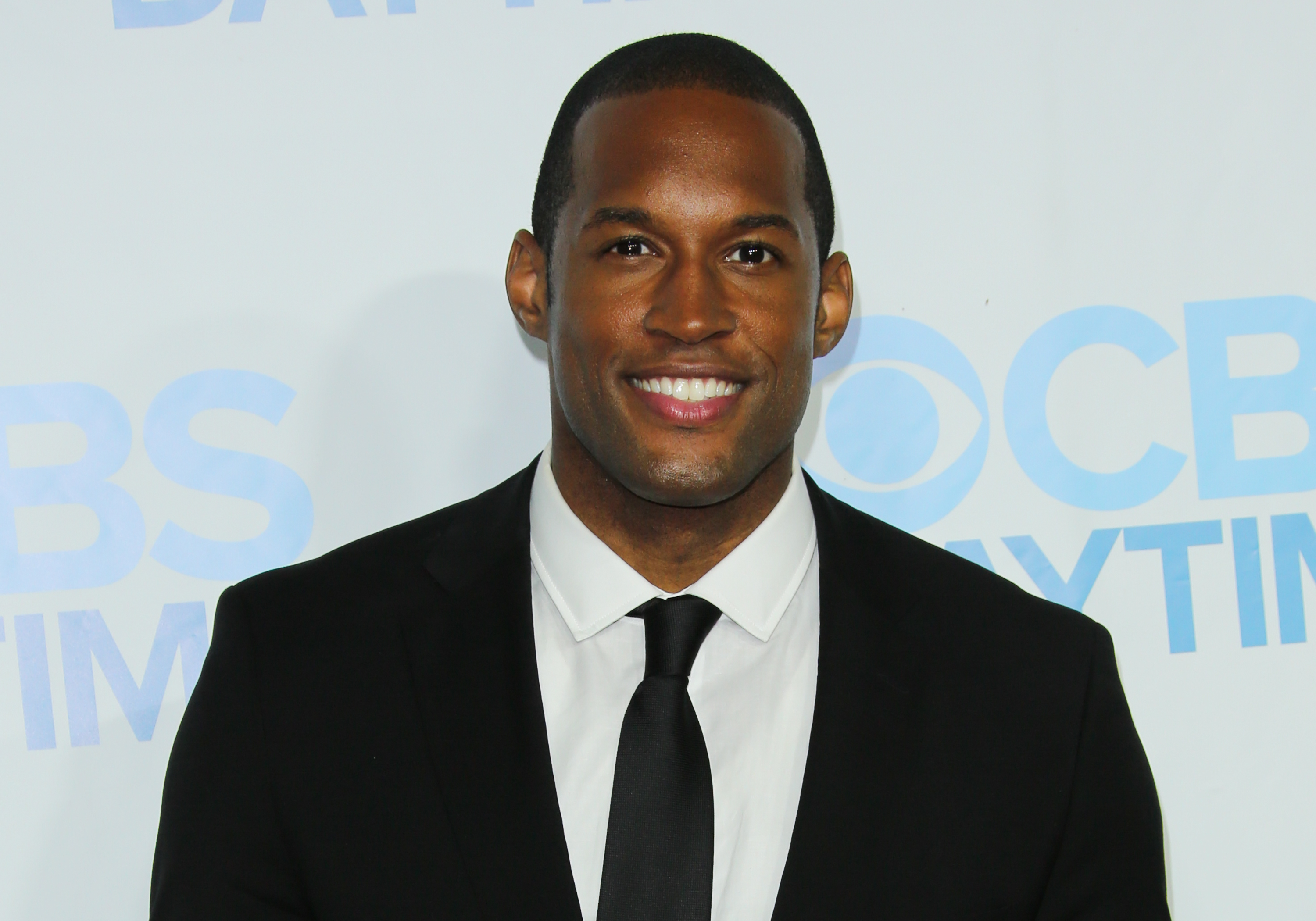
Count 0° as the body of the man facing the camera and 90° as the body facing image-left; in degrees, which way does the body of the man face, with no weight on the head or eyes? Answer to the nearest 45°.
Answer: approximately 0°
